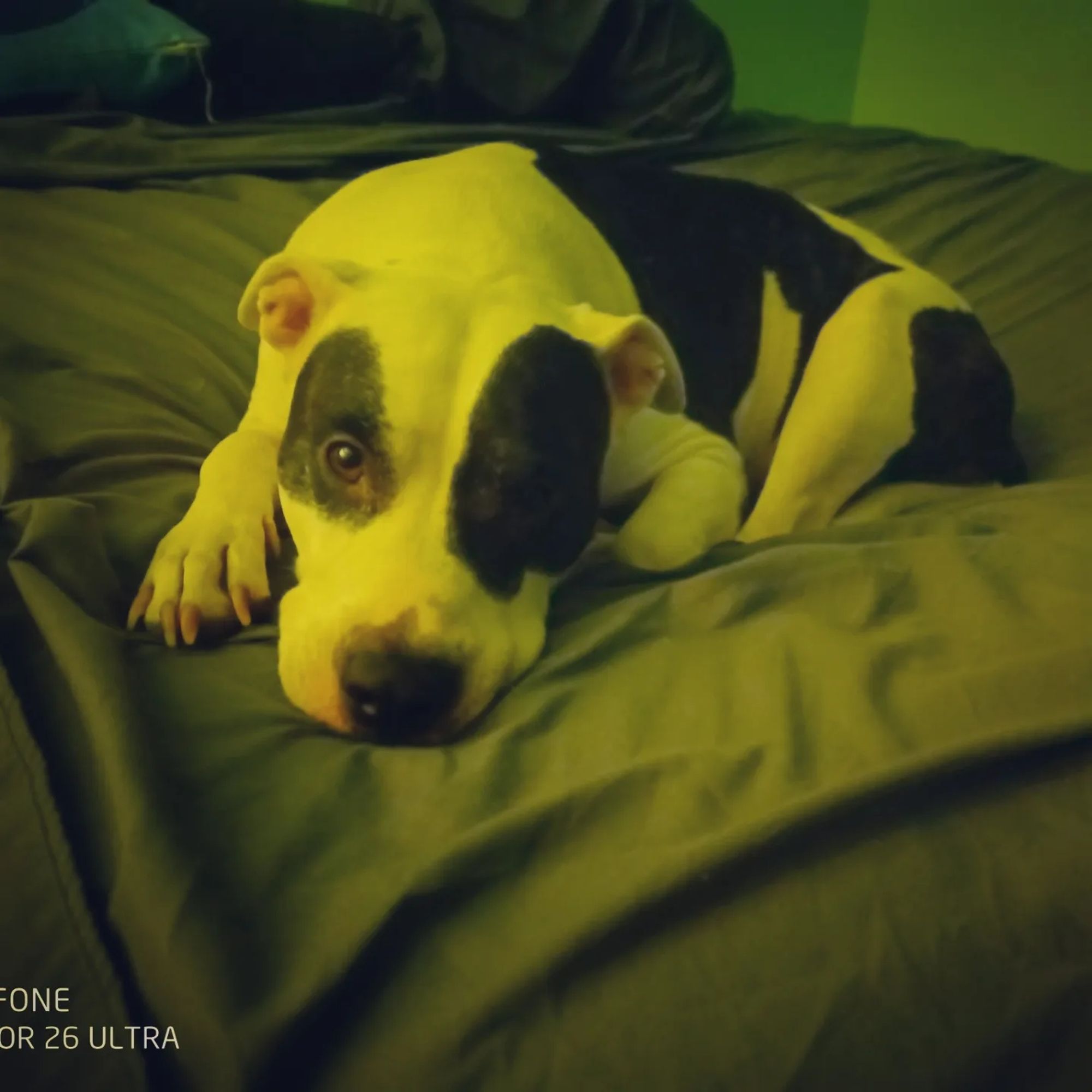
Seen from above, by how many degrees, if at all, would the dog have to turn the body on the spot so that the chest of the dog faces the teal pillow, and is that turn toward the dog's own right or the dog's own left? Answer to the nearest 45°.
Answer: approximately 90° to the dog's own right

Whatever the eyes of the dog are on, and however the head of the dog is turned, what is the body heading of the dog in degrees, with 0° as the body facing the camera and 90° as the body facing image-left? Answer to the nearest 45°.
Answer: approximately 45°

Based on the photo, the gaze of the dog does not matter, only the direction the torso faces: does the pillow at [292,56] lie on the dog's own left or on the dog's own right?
on the dog's own right
